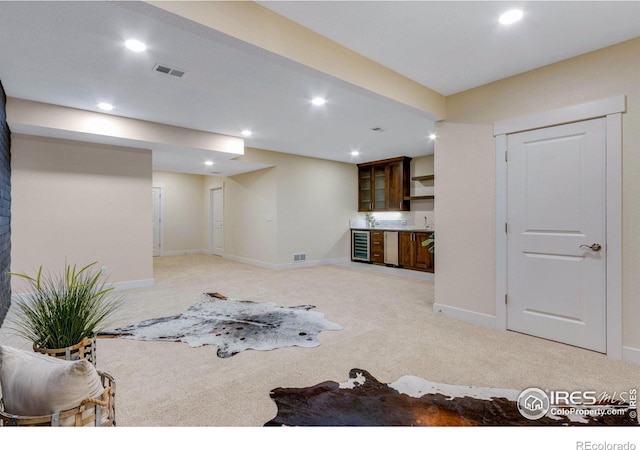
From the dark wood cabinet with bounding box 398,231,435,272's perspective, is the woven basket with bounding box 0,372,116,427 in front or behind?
in front

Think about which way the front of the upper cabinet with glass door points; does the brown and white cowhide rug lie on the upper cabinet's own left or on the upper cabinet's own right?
on the upper cabinet's own left

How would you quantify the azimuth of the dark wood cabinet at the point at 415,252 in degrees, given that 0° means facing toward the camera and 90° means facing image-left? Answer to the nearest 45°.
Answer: approximately 45°

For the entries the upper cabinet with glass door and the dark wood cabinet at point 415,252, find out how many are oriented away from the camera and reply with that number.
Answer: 0

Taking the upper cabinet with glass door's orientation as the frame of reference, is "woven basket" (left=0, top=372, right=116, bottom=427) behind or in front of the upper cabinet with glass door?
in front

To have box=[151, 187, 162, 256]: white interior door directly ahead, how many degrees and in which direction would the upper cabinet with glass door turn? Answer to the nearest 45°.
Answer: approximately 45° to its right

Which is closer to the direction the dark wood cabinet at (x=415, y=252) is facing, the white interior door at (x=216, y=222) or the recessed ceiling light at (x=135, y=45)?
the recessed ceiling light

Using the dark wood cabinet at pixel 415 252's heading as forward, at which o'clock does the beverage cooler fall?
The beverage cooler is roughly at 3 o'clock from the dark wood cabinet.

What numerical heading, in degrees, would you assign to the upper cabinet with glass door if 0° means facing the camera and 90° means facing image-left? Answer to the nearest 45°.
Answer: approximately 45°
